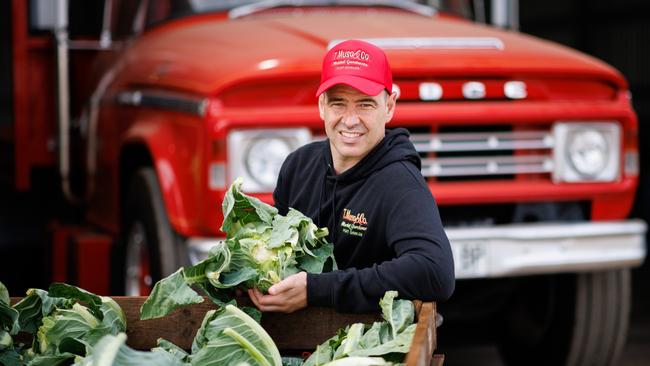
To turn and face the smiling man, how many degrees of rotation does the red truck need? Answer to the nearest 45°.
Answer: approximately 45° to its right

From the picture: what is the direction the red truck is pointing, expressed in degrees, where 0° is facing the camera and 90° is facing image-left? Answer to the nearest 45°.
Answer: approximately 315°

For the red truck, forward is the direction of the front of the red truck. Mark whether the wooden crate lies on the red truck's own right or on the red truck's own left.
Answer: on the red truck's own right

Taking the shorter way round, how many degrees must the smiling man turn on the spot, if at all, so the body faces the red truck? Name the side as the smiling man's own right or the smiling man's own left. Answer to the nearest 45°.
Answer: approximately 135° to the smiling man's own right
